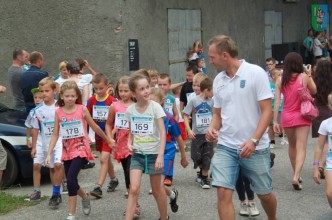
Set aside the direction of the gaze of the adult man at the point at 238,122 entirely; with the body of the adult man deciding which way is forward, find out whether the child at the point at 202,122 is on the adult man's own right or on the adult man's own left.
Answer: on the adult man's own right

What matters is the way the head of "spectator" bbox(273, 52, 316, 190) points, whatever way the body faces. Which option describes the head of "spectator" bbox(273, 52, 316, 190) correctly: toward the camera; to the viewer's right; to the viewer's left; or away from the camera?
away from the camera

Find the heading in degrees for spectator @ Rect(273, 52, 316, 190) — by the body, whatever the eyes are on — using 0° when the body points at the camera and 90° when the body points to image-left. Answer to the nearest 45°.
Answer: approximately 180°

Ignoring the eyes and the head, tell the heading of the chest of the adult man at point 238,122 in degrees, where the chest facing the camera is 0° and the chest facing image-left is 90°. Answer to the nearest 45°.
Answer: approximately 45°

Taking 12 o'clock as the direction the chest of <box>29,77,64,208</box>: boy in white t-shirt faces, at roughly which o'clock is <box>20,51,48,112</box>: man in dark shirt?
The man in dark shirt is roughly at 6 o'clock from the boy in white t-shirt.

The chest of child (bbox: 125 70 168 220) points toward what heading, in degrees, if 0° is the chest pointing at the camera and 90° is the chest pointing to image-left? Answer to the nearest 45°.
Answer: approximately 0°

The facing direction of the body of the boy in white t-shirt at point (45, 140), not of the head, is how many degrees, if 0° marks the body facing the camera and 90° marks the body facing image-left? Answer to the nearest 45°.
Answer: approximately 0°

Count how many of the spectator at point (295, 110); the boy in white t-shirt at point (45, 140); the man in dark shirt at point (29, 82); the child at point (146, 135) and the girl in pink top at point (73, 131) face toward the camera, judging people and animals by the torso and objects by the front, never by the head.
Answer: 3

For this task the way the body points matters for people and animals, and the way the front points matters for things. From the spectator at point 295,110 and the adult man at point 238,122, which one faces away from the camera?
the spectator

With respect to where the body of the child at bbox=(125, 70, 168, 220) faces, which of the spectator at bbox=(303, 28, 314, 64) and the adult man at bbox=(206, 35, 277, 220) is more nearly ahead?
the adult man

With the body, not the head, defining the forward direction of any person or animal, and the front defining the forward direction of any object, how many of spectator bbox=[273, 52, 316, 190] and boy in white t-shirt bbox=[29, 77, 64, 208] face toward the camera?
1

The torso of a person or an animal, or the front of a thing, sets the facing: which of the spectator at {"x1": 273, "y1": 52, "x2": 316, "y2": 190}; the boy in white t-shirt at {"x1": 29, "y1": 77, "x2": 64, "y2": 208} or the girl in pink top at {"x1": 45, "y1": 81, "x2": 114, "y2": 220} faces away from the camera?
the spectator

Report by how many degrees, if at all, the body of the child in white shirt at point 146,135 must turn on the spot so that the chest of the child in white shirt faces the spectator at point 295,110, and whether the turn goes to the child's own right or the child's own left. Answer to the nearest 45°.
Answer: approximately 135° to the child's own left

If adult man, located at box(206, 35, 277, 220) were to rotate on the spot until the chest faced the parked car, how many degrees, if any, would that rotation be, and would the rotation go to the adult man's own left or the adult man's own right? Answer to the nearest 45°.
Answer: approximately 90° to the adult man's own right

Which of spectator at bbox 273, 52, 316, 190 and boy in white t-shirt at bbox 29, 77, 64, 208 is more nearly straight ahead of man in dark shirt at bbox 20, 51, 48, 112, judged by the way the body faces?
the spectator

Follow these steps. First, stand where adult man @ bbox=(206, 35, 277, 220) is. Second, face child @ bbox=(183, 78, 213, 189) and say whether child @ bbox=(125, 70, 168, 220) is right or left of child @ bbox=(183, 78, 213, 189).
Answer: left
